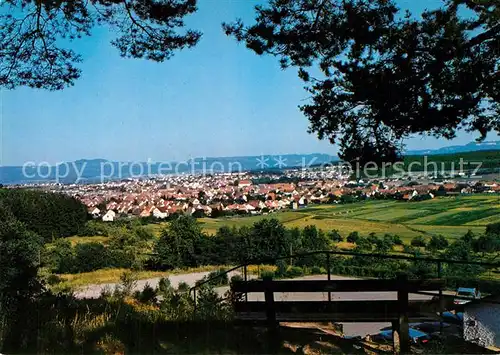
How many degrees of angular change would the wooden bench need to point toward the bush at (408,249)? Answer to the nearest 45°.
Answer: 0° — it already faces it

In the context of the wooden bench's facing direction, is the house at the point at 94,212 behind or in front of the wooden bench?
in front

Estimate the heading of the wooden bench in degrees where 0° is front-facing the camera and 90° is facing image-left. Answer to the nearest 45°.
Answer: approximately 180°

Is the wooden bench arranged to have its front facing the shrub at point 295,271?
yes

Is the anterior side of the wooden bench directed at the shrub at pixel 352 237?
yes

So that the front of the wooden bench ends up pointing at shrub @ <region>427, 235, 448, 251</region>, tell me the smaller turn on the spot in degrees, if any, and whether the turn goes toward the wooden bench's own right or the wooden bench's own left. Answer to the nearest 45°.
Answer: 0° — it already faces it

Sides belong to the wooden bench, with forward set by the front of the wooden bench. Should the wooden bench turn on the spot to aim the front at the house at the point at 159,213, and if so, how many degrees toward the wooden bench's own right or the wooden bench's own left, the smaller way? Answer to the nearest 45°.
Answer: approximately 45° to the wooden bench's own left

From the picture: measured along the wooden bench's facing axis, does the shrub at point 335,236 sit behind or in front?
in front

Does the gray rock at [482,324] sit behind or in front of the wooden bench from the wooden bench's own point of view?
in front
